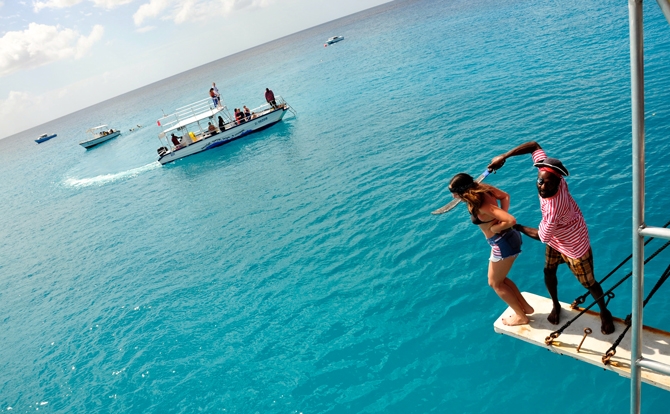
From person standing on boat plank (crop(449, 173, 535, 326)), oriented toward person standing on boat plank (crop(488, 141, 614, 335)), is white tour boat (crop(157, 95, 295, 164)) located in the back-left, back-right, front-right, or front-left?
back-left

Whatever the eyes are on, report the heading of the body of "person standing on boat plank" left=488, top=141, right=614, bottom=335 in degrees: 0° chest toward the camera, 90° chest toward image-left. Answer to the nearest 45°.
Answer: approximately 45°

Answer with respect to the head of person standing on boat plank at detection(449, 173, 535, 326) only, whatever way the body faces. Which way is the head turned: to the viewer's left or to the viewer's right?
to the viewer's left

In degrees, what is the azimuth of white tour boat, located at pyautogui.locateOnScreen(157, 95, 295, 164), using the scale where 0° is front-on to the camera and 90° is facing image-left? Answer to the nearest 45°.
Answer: approximately 270°

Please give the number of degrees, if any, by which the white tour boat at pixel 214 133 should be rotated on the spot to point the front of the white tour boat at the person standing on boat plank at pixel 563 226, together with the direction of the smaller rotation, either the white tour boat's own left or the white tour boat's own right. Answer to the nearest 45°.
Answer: approximately 90° to the white tour boat's own right

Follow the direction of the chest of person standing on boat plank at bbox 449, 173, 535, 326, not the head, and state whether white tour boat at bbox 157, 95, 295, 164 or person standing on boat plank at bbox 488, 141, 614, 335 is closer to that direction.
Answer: the white tour boat

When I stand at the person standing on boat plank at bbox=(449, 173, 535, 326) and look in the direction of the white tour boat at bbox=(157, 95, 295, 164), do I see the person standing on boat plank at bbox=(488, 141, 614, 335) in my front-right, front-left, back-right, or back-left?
back-right

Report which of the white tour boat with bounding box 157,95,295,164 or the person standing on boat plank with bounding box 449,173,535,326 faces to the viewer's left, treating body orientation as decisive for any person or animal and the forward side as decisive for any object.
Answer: the person standing on boat plank

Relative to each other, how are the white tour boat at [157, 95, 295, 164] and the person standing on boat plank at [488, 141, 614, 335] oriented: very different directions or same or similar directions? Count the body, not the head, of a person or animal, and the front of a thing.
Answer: very different directions

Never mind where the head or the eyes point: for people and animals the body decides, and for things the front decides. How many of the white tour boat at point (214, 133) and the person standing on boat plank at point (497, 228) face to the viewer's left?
1

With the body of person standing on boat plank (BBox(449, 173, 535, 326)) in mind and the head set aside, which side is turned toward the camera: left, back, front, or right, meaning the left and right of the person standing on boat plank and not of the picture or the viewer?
left

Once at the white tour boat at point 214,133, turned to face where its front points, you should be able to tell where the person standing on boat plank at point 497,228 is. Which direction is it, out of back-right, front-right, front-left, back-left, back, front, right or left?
right

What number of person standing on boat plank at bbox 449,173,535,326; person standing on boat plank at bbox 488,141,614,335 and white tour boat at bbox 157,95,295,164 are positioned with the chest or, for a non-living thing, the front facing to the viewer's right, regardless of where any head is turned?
1
